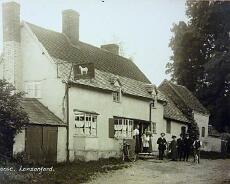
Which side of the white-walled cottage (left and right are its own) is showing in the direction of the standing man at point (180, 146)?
left

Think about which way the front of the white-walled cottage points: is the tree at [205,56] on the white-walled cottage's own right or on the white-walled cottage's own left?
on the white-walled cottage's own left
